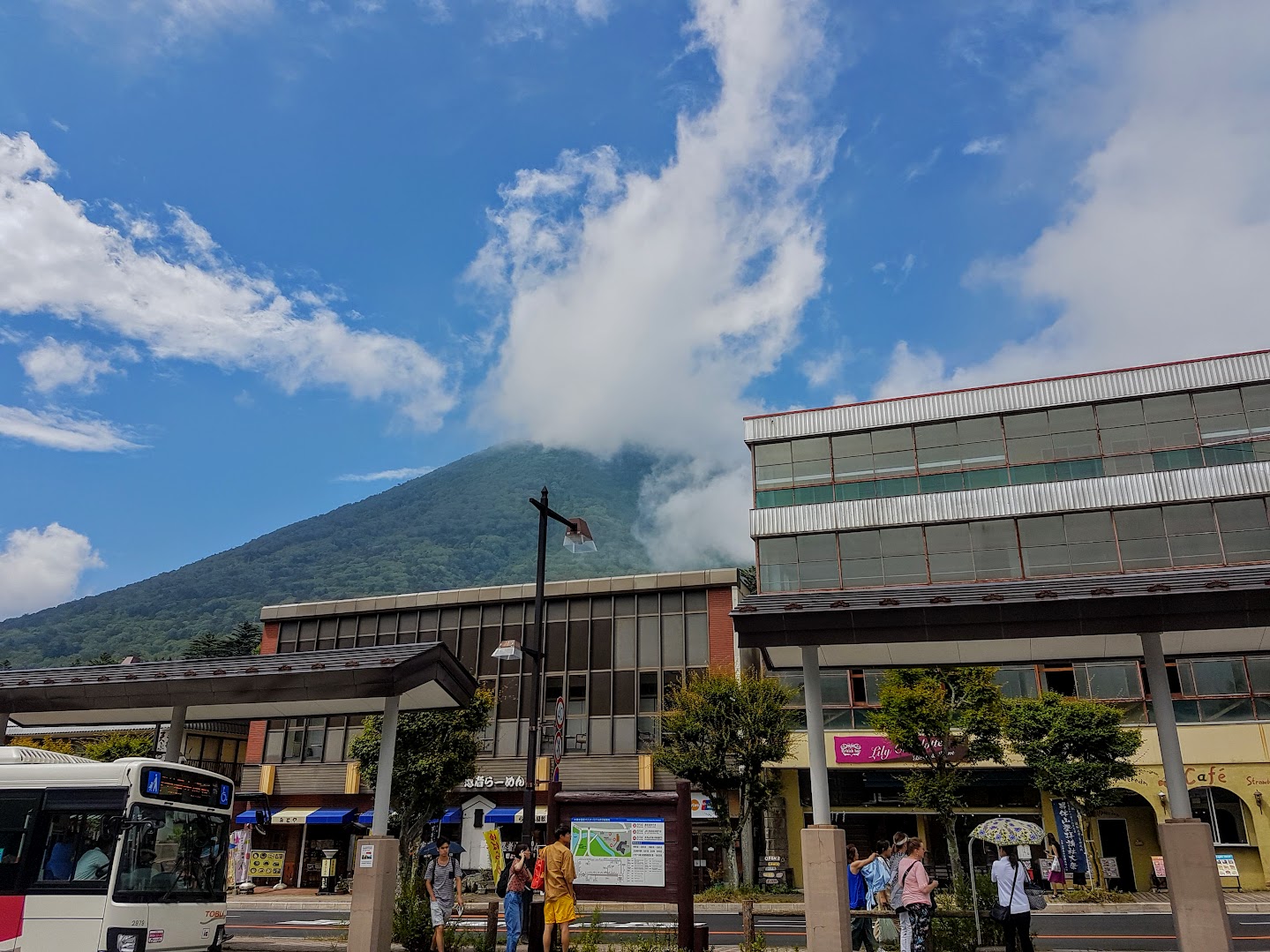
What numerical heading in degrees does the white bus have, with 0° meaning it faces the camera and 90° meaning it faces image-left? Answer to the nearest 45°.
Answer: approximately 315°

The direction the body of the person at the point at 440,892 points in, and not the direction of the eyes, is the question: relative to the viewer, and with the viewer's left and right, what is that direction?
facing the viewer

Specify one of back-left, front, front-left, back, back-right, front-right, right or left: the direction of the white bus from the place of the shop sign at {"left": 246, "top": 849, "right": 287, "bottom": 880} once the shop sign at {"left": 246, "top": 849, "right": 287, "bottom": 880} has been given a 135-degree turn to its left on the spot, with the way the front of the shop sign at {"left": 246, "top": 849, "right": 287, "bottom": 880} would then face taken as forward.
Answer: back-right

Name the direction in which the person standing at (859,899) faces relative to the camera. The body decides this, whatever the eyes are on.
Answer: to the viewer's right

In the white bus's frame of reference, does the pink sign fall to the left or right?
on its left

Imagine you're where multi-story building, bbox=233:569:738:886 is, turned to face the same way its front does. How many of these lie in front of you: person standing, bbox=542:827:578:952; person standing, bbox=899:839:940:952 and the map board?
3

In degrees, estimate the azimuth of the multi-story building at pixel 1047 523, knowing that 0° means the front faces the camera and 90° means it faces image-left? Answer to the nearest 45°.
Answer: approximately 0°

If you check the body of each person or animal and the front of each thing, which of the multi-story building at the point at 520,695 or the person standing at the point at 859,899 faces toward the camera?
the multi-story building

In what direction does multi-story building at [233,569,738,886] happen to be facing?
toward the camera

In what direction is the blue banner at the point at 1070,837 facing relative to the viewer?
toward the camera

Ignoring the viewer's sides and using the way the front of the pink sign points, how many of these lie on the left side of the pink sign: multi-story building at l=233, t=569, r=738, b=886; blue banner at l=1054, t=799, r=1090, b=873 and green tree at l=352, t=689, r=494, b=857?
1

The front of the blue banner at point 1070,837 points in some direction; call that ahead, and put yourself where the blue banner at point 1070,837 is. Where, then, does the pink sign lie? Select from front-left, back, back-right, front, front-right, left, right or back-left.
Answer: right

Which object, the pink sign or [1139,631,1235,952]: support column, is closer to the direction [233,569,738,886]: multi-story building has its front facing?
the support column
